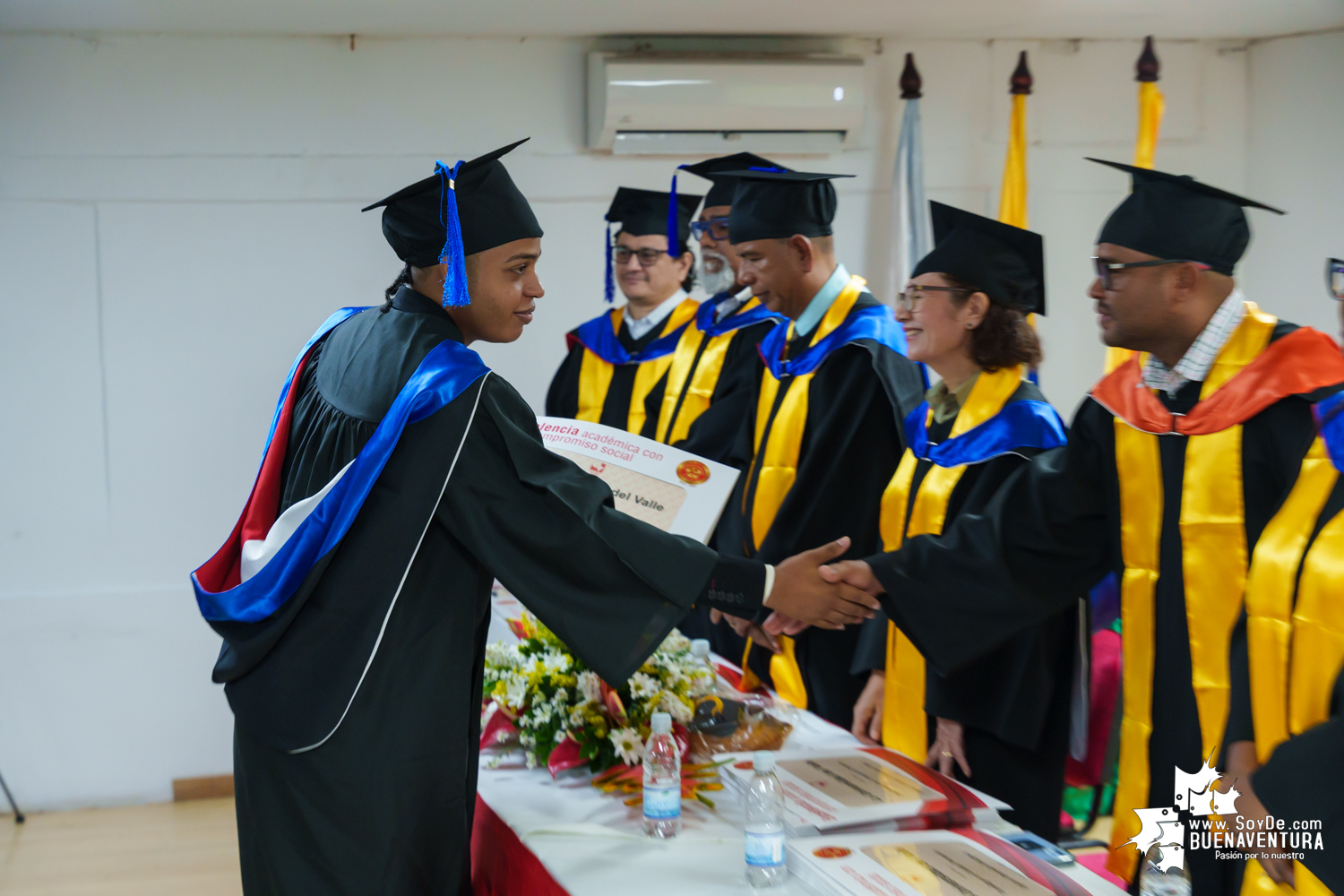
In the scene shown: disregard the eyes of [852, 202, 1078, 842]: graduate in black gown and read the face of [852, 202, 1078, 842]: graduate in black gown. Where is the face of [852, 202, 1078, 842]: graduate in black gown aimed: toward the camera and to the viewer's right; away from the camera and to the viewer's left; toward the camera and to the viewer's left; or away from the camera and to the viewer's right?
toward the camera and to the viewer's left

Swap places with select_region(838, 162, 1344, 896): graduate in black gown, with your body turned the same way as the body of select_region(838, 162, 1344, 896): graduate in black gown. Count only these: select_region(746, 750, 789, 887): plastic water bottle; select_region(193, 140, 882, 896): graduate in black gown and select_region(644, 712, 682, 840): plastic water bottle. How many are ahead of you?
3

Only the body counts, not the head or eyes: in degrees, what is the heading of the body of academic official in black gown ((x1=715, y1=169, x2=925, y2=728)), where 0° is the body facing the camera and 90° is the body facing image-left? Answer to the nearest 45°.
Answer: approximately 45°

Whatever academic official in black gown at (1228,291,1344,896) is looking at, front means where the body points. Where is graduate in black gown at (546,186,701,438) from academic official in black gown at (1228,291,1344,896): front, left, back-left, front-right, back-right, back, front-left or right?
right

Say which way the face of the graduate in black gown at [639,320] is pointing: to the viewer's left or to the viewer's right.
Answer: to the viewer's left

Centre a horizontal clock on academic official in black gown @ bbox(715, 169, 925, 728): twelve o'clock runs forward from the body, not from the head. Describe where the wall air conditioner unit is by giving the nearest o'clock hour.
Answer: The wall air conditioner unit is roughly at 4 o'clock from the academic official in black gown.

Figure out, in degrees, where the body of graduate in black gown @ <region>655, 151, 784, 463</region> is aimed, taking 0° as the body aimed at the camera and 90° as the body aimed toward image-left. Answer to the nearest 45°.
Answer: approximately 45°

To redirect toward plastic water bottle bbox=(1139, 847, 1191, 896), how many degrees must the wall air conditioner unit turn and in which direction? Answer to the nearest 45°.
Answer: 0° — it already faces it

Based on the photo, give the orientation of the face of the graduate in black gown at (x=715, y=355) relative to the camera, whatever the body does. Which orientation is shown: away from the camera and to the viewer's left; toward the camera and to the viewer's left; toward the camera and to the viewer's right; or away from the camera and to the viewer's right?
toward the camera and to the viewer's left

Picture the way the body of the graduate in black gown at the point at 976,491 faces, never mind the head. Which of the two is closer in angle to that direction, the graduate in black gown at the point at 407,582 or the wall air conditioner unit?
the graduate in black gown

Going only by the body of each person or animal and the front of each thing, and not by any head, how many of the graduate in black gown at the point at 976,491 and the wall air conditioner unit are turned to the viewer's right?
0
